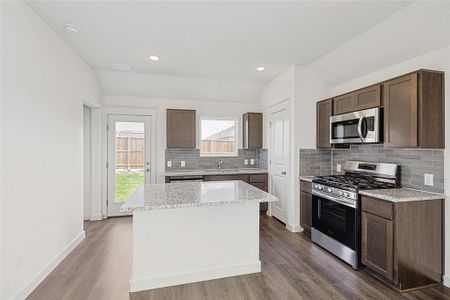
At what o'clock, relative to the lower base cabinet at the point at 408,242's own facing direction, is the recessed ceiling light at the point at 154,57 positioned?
The recessed ceiling light is roughly at 1 o'clock from the lower base cabinet.

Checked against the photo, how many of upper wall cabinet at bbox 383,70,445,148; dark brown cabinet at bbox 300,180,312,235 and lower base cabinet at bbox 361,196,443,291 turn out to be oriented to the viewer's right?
0

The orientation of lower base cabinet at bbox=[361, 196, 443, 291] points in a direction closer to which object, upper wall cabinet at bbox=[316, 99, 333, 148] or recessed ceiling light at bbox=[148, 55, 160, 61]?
the recessed ceiling light

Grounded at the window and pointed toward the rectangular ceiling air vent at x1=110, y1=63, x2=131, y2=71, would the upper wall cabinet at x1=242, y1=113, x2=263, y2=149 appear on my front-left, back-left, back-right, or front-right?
back-left

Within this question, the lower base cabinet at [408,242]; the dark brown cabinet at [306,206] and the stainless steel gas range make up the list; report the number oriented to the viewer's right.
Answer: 0

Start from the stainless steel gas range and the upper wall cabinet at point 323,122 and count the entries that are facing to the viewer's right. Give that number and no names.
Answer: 0

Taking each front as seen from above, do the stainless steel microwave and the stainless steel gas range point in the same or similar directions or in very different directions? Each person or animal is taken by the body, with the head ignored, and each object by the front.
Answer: same or similar directions

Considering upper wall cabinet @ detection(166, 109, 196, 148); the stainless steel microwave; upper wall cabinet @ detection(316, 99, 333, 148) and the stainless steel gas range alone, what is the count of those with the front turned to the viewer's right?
0

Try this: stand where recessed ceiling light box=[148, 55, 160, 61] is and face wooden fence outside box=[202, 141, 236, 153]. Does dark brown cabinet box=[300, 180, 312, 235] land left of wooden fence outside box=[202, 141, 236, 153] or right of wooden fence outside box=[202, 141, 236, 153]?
right

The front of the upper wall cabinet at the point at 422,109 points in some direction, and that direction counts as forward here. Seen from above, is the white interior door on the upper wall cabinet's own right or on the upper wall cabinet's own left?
on the upper wall cabinet's own right

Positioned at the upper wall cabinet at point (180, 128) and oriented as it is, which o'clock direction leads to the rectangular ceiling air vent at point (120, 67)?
The rectangular ceiling air vent is roughly at 2 o'clock from the upper wall cabinet.

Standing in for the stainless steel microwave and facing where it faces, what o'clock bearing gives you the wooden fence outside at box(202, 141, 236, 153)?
The wooden fence outside is roughly at 2 o'clock from the stainless steel microwave.

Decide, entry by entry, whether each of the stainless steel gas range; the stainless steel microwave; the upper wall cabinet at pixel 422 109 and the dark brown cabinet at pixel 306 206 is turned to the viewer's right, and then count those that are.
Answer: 0

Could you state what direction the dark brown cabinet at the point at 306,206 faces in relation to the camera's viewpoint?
facing the viewer and to the left of the viewer

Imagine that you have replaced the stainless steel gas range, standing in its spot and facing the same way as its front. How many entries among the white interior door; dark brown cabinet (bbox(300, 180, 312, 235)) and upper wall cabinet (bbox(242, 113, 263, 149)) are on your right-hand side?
3
